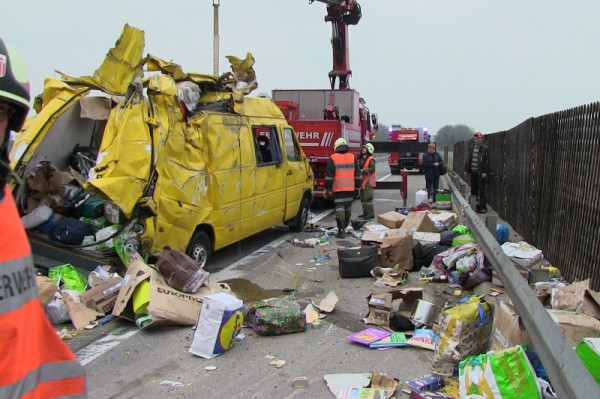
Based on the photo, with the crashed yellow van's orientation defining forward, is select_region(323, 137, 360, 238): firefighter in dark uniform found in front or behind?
in front

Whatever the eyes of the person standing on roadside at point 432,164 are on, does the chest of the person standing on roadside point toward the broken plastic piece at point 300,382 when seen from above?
yes

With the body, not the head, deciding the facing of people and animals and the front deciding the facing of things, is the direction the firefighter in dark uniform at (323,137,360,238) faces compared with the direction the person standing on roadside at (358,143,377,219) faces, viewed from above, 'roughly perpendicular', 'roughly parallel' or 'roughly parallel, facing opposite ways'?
roughly perpendicular

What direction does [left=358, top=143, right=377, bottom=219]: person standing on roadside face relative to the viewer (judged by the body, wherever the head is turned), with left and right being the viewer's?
facing to the left of the viewer

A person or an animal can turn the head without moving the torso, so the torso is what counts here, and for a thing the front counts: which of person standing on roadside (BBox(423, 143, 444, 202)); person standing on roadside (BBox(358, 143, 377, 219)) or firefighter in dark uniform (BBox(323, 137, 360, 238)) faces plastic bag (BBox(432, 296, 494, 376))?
person standing on roadside (BBox(423, 143, 444, 202))

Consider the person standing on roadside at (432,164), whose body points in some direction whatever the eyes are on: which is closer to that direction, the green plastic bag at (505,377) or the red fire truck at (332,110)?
the green plastic bag

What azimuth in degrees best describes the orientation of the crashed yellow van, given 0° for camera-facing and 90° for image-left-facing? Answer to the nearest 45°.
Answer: approximately 225°

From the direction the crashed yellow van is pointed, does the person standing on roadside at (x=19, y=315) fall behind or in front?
behind

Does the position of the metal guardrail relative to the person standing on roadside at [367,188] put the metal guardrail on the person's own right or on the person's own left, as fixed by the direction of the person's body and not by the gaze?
on the person's own left
